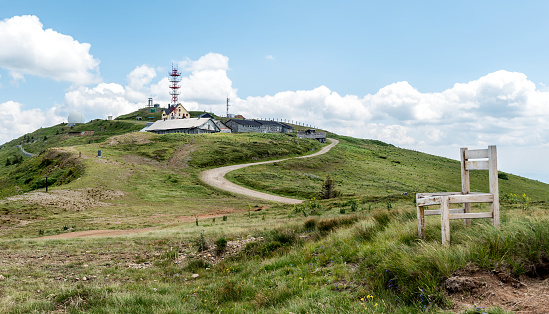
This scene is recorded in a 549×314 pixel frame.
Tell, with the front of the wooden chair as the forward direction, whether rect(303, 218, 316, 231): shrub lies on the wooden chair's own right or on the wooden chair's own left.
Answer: on the wooden chair's own right

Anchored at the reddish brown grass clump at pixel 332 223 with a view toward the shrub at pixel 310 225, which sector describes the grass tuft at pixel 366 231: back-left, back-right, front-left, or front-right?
back-left

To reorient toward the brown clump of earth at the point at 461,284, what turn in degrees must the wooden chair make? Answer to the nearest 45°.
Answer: approximately 45° to its left

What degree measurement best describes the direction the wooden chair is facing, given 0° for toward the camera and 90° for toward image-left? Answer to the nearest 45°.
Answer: approximately 45°

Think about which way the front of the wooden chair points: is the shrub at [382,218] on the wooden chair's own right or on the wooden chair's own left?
on the wooden chair's own right

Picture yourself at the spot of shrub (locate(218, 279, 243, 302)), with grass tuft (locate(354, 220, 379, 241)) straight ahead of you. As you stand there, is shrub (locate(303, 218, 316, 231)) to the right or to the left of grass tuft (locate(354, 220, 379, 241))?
left
